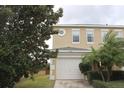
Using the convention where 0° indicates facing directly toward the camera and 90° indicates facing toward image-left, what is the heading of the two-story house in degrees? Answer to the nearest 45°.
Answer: approximately 0°

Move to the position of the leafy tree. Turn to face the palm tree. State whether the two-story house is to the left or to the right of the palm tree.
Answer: left
